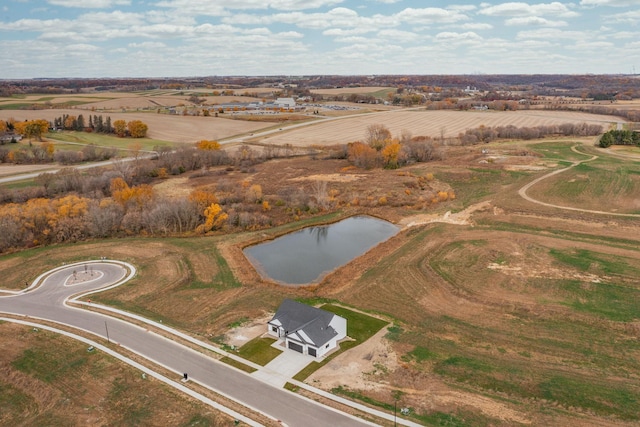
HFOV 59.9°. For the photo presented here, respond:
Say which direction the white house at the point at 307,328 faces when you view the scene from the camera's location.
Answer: facing the viewer and to the left of the viewer
